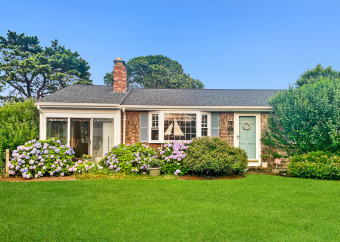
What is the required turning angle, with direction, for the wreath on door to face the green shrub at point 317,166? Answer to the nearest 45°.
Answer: approximately 45° to its left

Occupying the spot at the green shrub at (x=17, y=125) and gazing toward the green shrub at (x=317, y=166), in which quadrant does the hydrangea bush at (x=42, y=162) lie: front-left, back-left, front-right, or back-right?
front-right

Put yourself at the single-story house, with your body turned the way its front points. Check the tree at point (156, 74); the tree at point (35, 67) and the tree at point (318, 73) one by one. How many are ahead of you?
0

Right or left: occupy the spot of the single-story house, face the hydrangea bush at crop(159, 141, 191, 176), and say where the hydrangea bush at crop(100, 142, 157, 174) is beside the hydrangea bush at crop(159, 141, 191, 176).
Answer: right

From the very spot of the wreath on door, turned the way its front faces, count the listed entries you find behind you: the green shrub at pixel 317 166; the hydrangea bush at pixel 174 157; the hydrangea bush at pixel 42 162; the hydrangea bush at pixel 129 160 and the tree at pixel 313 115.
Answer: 0

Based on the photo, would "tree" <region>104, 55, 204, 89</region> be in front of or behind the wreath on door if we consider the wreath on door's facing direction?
behind

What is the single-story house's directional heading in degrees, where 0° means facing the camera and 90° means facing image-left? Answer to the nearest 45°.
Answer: approximately 0°

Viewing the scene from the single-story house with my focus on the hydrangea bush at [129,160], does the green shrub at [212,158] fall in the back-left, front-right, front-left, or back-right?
front-left

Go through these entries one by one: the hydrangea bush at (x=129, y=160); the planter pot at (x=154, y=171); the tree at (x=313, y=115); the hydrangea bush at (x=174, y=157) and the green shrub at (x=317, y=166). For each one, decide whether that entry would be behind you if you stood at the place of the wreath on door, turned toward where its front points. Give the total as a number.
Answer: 0

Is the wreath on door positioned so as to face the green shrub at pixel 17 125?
no

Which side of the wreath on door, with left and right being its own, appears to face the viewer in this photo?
front

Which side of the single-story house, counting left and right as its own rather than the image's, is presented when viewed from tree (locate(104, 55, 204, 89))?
back

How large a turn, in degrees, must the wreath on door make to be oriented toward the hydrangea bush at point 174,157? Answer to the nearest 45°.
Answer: approximately 45° to its right

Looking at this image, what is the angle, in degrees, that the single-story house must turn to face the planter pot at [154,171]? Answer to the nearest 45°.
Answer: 0° — it already faces it

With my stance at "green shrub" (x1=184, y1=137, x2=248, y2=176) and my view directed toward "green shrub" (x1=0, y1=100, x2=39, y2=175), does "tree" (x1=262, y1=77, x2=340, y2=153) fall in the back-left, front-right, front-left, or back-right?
back-right
